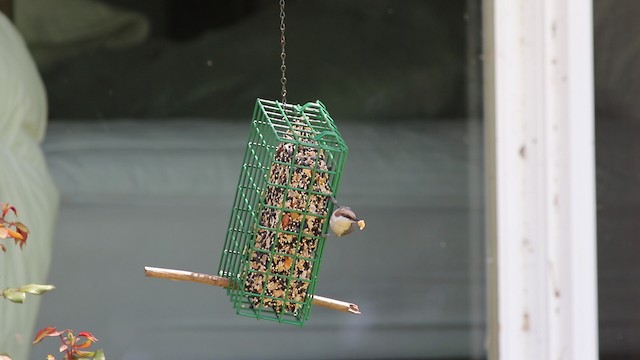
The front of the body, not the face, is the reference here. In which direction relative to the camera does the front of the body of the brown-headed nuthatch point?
to the viewer's right
